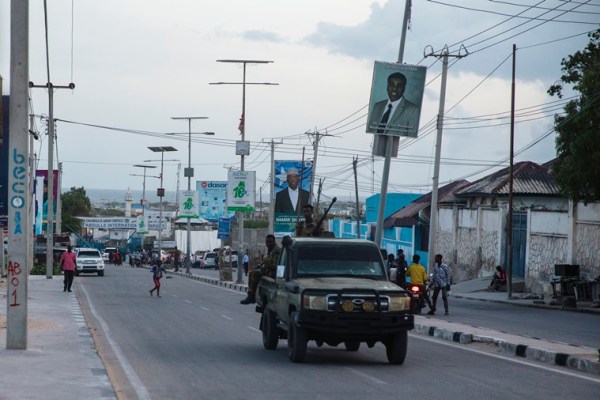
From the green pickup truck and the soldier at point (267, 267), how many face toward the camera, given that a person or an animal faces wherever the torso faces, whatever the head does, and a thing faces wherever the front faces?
1

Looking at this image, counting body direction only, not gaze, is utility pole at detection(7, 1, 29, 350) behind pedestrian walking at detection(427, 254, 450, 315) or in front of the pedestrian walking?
in front

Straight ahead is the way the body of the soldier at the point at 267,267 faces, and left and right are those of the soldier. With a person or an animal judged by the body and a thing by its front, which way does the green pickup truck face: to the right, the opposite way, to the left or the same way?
to the left

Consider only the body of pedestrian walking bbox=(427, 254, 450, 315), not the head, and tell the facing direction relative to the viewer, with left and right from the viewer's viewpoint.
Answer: facing the viewer and to the left of the viewer

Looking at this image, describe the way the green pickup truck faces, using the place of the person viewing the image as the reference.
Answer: facing the viewer

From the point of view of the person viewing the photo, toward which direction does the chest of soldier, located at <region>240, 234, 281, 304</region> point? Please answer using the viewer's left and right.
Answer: facing to the left of the viewer

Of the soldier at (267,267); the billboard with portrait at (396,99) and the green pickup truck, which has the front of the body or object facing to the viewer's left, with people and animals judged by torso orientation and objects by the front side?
the soldier

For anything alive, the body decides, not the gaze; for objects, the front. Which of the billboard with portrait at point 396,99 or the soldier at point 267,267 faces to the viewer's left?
the soldier

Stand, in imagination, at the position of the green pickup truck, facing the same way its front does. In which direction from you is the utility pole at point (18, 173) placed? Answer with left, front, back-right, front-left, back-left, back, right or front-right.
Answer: right
